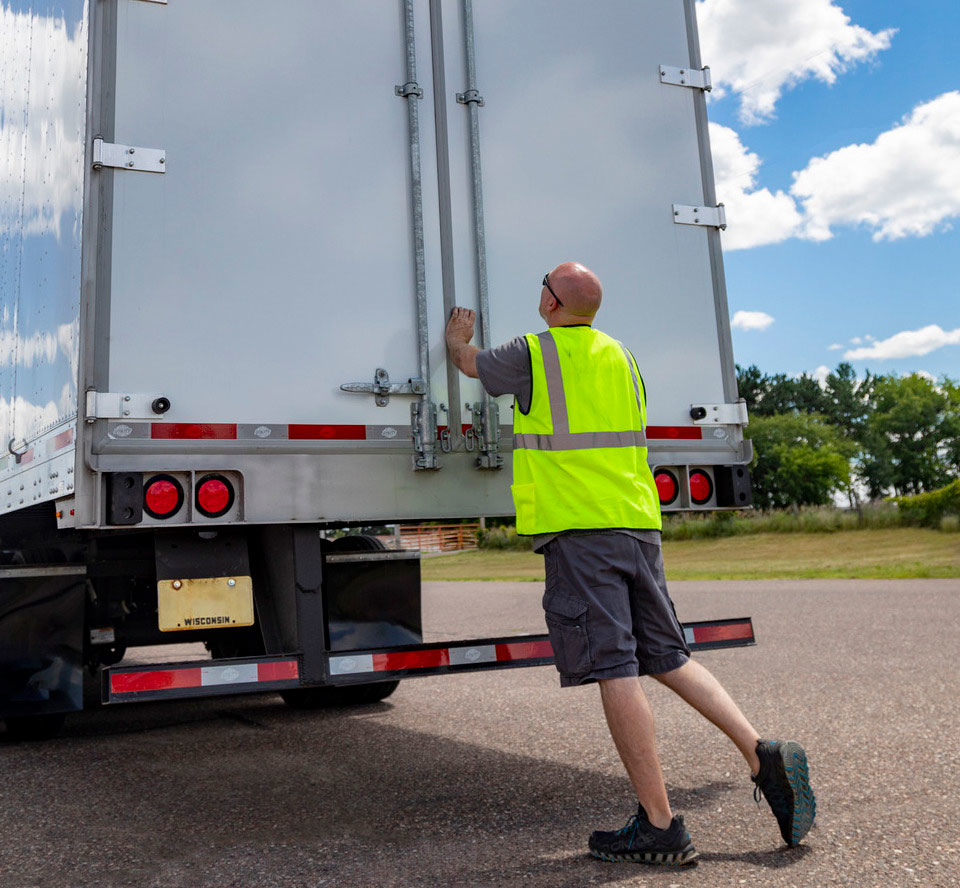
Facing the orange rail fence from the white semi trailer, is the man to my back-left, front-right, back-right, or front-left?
back-right

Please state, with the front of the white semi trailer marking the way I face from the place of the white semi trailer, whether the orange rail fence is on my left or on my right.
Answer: on my right

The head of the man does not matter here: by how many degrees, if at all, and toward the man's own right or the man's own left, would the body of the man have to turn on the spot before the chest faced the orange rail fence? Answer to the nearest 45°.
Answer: approximately 45° to the man's own right

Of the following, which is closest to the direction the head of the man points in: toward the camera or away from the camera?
away from the camera

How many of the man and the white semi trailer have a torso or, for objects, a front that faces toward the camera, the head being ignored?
0

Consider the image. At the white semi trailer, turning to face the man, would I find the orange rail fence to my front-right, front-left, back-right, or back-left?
back-left

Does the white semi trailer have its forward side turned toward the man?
no

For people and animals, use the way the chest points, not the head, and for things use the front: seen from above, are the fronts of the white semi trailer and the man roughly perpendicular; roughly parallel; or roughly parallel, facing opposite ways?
roughly parallel

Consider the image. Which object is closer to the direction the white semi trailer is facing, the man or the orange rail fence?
the orange rail fence

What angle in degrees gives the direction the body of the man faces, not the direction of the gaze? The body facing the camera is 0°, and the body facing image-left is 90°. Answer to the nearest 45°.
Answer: approximately 135°
